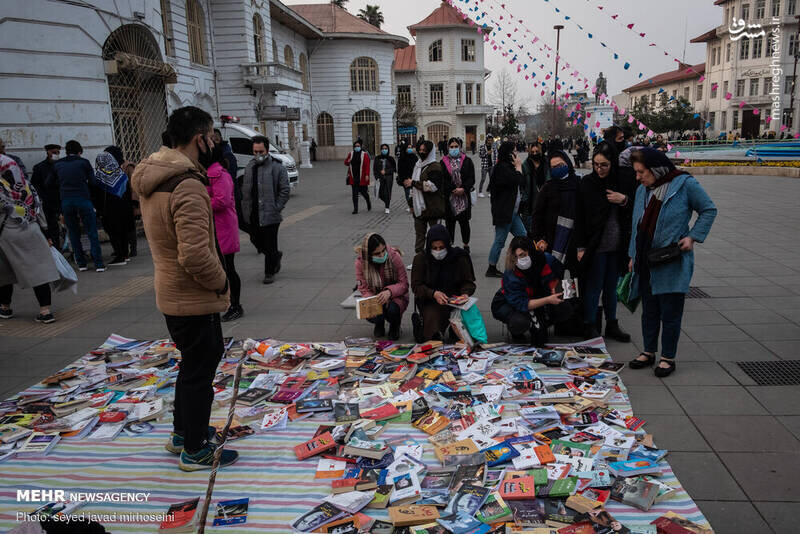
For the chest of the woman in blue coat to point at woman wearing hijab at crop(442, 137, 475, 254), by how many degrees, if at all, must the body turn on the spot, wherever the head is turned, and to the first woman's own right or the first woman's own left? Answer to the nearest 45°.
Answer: approximately 90° to the first woman's own right

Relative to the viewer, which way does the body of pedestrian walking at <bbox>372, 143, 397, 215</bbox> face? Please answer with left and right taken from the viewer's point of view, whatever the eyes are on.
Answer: facing the viewer

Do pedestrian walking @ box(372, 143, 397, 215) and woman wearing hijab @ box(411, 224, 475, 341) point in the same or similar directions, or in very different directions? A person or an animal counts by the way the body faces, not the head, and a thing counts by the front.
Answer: same or similar directions

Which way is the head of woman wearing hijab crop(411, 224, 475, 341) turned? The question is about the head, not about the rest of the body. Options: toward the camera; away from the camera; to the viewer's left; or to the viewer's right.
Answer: toward the camera

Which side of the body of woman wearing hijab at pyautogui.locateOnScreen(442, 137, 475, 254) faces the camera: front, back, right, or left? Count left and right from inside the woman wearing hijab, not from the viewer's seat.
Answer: front

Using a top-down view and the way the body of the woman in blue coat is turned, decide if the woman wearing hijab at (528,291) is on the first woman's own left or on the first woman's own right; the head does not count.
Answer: on the first woman's own right

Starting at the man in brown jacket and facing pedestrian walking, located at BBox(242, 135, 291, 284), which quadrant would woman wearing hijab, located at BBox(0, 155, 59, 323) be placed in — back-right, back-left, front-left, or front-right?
front-left

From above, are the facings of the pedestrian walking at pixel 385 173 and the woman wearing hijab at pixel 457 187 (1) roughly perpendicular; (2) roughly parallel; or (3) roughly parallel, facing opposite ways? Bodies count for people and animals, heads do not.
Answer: roughly parallel

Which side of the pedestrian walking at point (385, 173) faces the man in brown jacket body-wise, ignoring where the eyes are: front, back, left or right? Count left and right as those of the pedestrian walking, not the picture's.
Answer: front

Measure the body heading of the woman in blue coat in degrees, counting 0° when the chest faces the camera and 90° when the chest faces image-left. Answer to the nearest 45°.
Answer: approximately 45°

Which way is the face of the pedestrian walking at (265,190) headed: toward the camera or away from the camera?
toward the camera

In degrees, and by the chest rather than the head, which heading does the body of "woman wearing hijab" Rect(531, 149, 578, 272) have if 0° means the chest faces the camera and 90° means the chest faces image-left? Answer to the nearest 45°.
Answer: approximately 45°

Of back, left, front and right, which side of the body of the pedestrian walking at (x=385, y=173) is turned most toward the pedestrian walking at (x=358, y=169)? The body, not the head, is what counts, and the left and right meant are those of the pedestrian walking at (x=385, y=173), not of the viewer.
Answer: right

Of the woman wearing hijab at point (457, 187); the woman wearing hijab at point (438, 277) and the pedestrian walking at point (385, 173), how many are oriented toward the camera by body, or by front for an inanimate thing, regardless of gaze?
3

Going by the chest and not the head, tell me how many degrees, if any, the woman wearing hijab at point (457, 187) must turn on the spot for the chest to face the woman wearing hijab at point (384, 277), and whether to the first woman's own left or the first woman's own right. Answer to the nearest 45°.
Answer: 0° — they already face them

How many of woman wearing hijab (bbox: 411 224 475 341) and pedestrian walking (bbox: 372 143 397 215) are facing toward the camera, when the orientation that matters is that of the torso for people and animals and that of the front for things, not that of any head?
2
